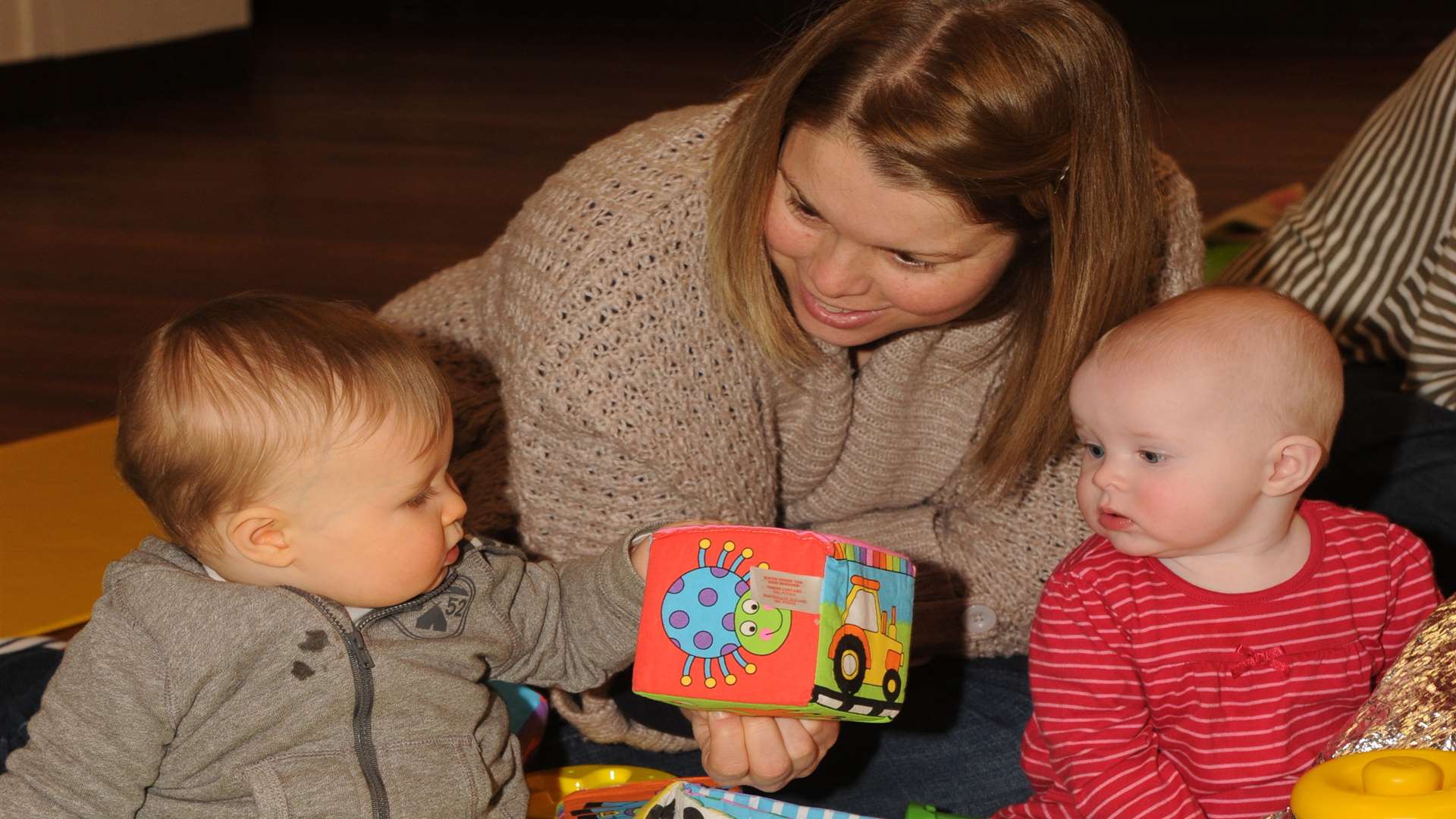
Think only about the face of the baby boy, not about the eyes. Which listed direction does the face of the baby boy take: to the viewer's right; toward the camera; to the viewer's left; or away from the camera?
to the viewer's right

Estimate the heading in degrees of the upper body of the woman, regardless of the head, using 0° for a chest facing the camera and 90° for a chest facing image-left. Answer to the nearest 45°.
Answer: approximately 0°

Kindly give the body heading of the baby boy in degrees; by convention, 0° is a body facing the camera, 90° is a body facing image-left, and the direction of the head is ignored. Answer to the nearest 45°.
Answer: approximately 315°
